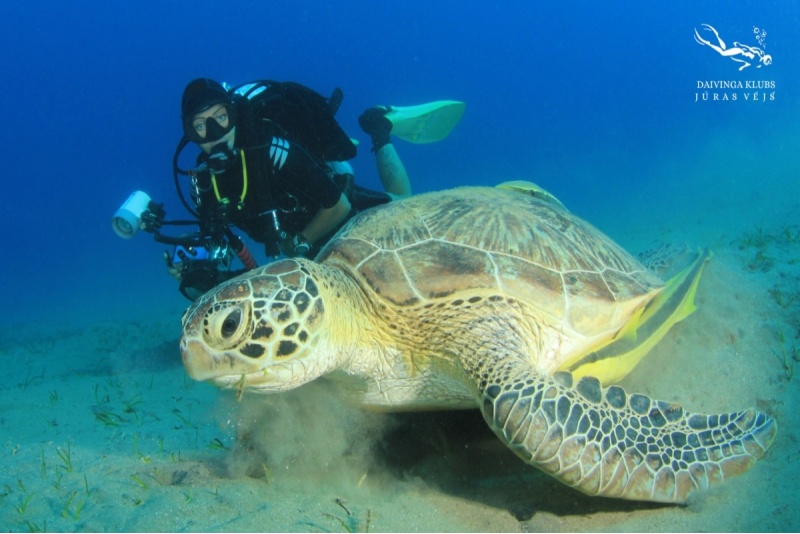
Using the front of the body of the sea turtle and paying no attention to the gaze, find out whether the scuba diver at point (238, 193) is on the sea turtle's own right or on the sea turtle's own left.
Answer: on the sea turtle's own right

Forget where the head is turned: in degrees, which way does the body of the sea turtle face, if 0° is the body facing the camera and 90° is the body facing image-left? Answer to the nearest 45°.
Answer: approximately 45°
